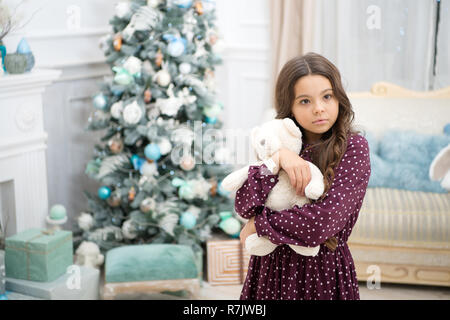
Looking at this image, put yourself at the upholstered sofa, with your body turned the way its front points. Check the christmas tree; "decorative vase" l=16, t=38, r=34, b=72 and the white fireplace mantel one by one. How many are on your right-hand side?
3

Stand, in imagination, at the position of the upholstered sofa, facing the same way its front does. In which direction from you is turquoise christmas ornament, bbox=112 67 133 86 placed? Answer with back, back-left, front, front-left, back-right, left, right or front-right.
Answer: right

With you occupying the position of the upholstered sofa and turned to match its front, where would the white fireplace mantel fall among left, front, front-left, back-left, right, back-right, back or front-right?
right

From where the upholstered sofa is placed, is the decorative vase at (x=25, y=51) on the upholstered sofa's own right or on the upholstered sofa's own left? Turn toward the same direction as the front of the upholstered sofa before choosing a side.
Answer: on the upholstered sofa's own right

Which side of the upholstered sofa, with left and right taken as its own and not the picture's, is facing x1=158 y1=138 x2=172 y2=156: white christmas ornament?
right

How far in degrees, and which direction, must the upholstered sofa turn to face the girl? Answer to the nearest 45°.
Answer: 0° — it already faces them

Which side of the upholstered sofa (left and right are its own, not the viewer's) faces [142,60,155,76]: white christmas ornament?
right

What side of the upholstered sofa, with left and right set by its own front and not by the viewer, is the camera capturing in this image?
front

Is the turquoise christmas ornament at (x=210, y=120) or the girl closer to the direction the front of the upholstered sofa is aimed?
the girl

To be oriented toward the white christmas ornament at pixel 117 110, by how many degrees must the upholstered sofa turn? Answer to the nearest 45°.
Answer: approximately 90° to its right

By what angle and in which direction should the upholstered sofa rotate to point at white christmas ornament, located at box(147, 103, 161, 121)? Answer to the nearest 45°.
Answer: approximately 90° to its right

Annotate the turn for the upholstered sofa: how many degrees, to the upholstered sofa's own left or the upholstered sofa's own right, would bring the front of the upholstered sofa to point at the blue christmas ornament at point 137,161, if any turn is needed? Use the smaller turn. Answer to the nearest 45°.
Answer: approximately 90° to the upholstered sofa's own right

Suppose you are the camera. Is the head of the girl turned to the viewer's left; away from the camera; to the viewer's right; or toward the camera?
toward the camera
